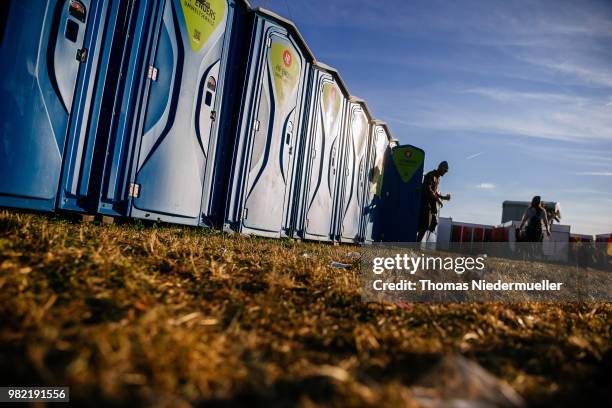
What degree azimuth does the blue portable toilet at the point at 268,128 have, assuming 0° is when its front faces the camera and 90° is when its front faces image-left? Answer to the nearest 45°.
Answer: approximately 315°

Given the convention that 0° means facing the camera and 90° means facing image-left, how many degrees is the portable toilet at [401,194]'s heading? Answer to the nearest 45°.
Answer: approximately 0°

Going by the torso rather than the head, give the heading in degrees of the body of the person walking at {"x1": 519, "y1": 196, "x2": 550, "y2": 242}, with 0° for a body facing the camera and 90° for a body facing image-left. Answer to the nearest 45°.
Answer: approximately 180°

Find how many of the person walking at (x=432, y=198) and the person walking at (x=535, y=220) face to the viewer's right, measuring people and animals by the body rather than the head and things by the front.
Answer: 1

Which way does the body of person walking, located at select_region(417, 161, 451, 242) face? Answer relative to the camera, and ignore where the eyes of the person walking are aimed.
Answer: to the viewer's right

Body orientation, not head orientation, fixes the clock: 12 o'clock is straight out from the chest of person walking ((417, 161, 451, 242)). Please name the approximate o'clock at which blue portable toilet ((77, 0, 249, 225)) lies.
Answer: The blue portable toilet is roughly at 4 o'clock from the person walking.

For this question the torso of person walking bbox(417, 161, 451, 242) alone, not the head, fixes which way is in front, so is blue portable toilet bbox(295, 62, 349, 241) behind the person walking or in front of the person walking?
behind

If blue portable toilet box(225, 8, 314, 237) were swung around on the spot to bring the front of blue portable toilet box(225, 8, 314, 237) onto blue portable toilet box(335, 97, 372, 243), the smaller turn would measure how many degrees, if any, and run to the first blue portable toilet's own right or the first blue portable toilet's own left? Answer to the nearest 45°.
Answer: approximately 90° to the first blue portable toilet's own left
